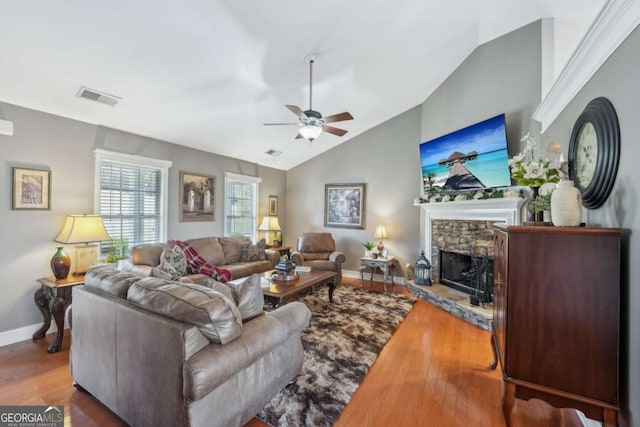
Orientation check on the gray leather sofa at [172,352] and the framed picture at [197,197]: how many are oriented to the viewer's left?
0

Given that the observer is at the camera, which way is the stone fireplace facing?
facing the viewer and to the left of the viewer

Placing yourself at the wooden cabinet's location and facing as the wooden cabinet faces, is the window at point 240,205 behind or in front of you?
in front

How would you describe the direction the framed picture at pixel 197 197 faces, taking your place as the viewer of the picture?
facing the viewer and to the right of the viewer

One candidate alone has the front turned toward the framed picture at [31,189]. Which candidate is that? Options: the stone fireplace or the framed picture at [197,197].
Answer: the stone fireplace

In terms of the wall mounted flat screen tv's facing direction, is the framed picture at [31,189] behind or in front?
in front

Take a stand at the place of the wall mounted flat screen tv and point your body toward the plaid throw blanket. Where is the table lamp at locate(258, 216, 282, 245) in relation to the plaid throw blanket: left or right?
right

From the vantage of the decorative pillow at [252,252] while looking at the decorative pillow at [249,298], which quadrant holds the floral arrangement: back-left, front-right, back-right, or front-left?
front-left

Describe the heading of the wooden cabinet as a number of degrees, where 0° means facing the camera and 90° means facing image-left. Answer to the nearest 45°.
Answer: approximately 90°

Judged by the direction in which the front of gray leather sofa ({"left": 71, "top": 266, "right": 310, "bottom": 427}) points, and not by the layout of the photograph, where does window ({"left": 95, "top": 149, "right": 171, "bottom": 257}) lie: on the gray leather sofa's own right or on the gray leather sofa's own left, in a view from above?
on the gray leather sofa's own left

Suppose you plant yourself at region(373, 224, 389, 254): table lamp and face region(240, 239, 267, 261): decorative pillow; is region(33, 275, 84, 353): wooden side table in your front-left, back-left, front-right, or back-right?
front-left

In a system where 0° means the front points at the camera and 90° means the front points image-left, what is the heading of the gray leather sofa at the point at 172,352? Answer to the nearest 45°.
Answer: approximately 225°
